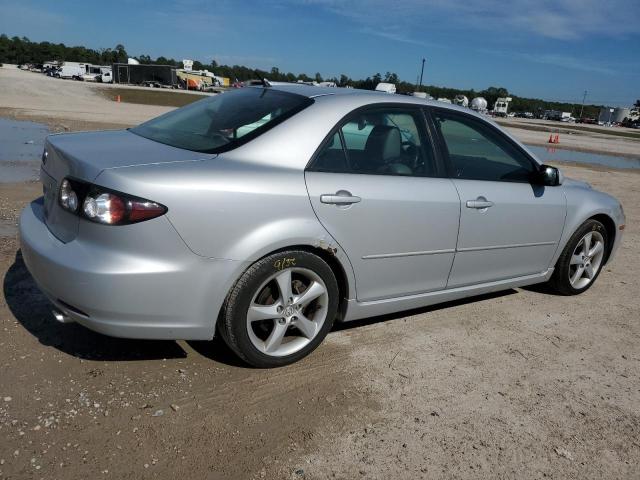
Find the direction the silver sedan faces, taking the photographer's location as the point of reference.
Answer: facing away from the viewer and to the right of the viewer
